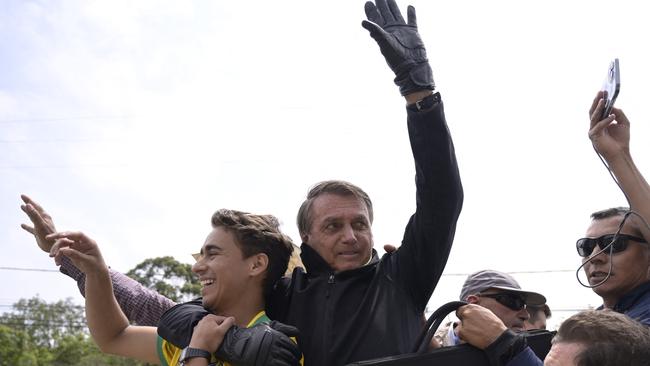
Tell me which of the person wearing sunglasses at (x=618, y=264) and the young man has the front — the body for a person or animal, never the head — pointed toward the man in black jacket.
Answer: the person wearing sunglasses

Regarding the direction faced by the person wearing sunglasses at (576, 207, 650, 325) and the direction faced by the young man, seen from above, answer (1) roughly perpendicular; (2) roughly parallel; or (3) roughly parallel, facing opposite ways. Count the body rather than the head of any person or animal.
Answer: roughly parallel

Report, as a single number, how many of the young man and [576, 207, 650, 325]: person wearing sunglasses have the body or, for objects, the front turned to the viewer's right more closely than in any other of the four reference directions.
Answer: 0

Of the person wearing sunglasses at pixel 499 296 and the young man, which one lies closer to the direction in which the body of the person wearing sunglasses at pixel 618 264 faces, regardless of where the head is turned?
the young man

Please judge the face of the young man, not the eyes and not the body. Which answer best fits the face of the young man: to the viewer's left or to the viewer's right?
to the viewer's left

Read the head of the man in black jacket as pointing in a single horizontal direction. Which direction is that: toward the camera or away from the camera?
toward the camera

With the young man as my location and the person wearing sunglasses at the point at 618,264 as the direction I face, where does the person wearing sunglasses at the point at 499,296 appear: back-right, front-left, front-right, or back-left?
front-left

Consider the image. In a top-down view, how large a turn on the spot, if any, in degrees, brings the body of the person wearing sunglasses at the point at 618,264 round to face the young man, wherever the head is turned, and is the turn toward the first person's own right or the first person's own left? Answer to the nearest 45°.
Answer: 0° — they already face them

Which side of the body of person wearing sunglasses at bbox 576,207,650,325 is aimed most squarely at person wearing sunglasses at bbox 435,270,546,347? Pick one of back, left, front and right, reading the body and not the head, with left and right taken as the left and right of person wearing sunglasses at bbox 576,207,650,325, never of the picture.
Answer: right

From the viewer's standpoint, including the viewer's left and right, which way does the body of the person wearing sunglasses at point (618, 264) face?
facing the viewer and to the left of the viewer

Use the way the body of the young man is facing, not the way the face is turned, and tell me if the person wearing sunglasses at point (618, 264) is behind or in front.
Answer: behind
